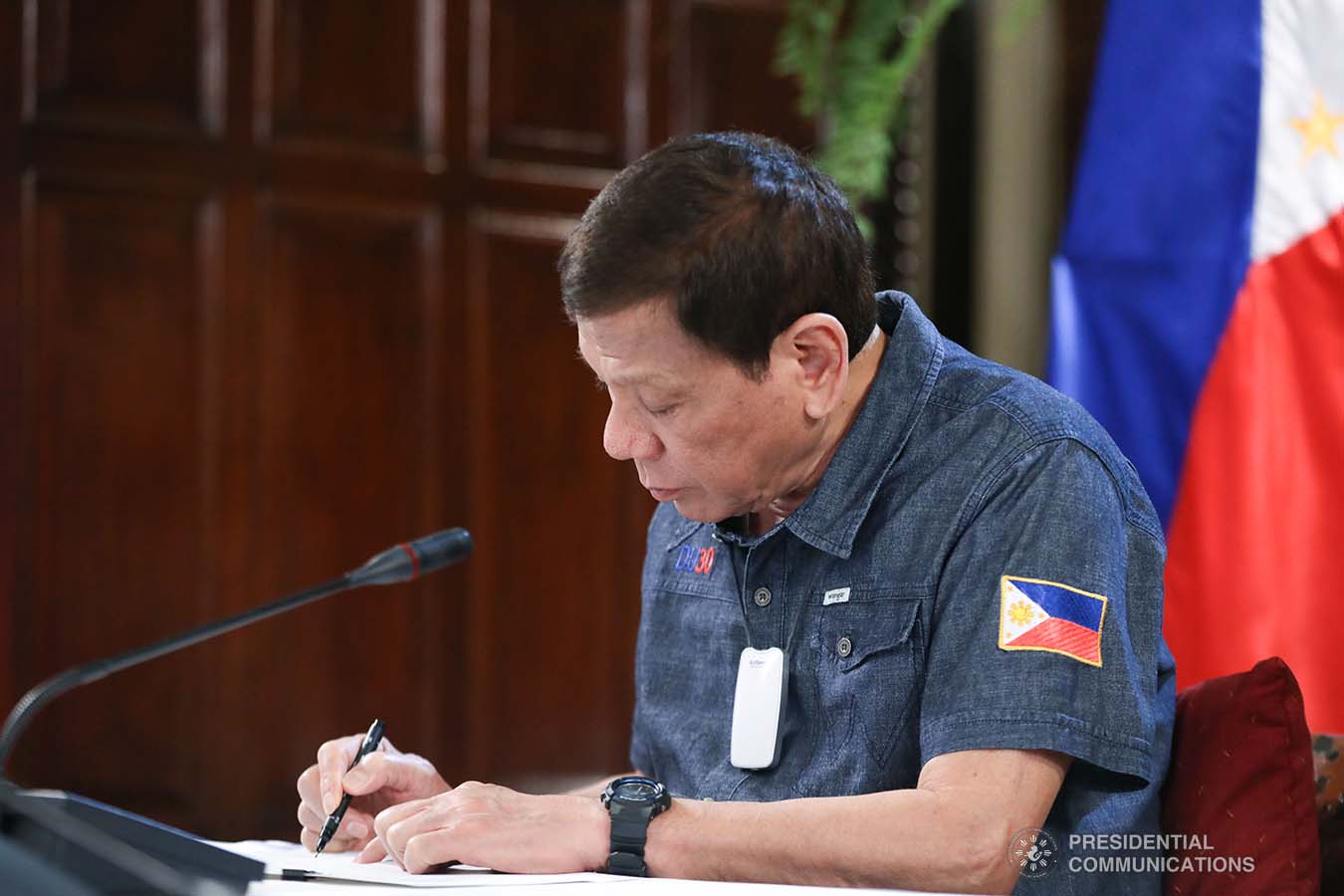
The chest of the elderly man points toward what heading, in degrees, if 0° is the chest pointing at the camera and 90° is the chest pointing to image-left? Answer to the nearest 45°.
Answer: approximately 45°

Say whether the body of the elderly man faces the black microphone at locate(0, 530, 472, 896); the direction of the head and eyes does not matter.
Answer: yes

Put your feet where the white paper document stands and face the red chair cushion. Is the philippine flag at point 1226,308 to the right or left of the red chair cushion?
left

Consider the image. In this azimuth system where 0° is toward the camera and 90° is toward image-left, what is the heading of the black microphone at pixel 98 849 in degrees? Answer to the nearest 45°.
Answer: approximately 270°

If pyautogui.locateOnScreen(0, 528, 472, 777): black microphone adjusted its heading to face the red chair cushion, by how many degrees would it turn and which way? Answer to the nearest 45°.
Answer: approximately 45° to its right
